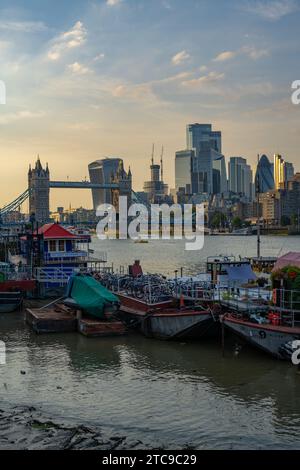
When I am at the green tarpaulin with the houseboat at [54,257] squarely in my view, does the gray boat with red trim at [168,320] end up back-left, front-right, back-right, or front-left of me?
back-right

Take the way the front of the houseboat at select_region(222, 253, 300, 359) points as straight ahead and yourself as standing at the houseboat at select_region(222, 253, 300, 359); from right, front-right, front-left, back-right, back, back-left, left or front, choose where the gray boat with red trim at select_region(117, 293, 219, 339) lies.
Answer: front-right

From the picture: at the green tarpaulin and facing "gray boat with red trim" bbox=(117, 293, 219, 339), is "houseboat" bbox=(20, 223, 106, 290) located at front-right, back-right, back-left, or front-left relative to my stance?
back-left

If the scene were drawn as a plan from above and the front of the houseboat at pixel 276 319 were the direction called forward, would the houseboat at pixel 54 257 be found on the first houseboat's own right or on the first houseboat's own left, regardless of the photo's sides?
on the first houseboat's own right

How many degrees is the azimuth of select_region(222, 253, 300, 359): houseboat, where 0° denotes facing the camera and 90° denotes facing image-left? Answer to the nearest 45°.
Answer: approximately 90°

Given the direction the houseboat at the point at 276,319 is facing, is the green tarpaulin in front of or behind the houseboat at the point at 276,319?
in front
